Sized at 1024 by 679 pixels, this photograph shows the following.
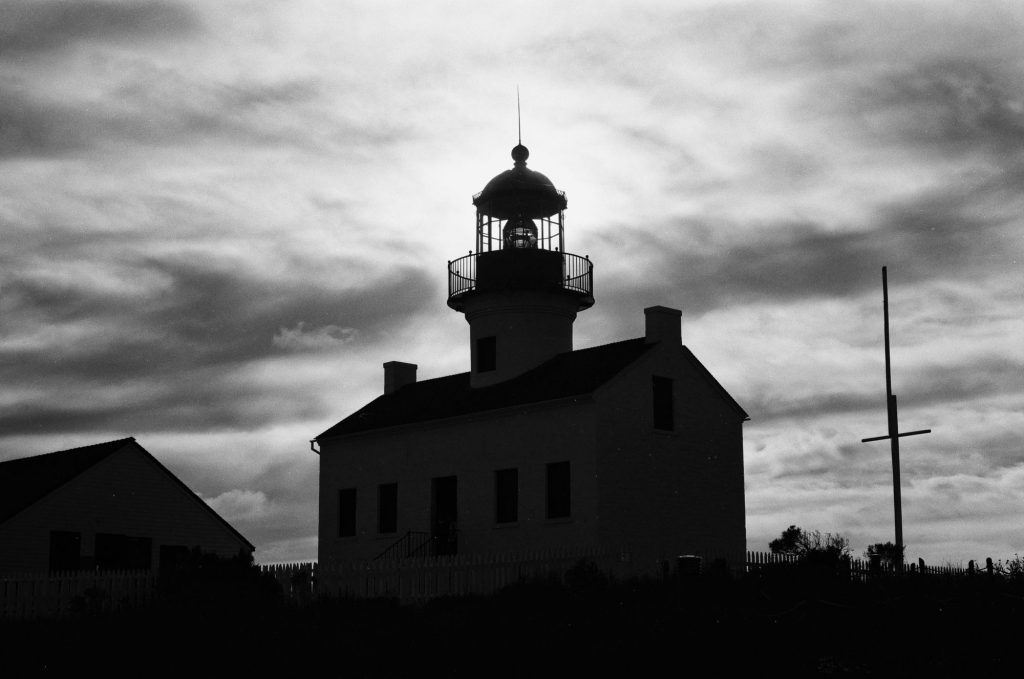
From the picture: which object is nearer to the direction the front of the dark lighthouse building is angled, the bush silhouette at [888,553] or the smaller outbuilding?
the smaller outbuilding

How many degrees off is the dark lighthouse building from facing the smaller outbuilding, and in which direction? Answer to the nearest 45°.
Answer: approximately 45° to its right

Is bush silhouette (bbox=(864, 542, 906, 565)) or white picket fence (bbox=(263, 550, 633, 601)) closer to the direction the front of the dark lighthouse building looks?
the white picket fence

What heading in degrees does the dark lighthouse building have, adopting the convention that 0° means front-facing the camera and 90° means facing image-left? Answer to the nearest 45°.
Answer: approximately 45°

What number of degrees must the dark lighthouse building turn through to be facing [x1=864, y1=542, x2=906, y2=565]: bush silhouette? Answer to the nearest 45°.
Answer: approximately 135° to its left

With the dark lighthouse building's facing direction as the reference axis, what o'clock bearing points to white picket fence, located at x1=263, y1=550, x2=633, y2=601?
The white picket fence is roughly at 11 o'clock from the dark lighthouse building.
